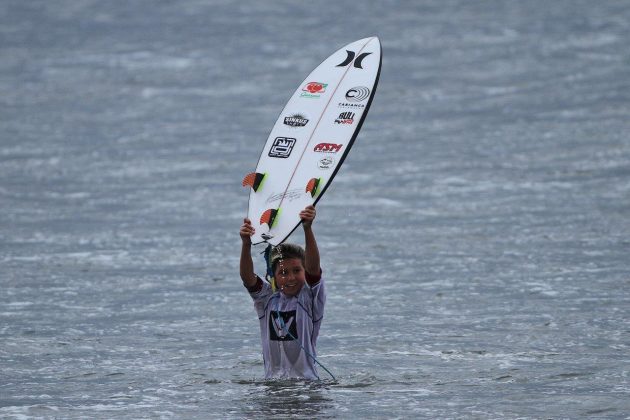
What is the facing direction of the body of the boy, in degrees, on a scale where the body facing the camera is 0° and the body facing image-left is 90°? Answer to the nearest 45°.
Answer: approximately 0°
